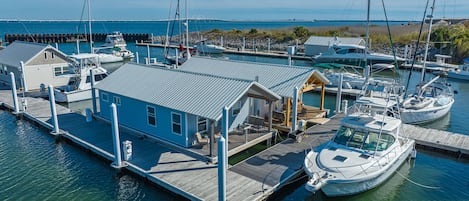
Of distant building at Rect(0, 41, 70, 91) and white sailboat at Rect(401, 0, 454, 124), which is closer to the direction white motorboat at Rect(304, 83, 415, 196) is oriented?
the distant building

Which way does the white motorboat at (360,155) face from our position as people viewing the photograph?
facing the viewer and to the left of the viewer

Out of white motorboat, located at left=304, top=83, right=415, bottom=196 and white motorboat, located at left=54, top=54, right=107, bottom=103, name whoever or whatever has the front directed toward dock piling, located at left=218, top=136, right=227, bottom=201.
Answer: white motorboat, located at left=304, top=83, right=415, bottom=196

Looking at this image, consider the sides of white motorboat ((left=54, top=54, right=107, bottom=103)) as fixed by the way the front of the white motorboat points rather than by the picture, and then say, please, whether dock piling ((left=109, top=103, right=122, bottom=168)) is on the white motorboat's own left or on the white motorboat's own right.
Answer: on the white motorboat's own right

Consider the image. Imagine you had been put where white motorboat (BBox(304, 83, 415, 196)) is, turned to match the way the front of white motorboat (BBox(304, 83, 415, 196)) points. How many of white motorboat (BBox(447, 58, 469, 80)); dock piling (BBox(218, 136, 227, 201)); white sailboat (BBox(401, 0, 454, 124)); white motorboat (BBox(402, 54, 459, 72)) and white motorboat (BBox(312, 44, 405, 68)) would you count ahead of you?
1
